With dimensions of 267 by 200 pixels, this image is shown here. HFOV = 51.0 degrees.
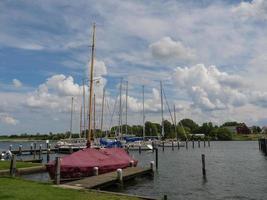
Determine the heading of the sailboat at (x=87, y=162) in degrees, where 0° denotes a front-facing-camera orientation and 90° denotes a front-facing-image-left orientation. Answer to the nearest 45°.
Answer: approximately 45°
